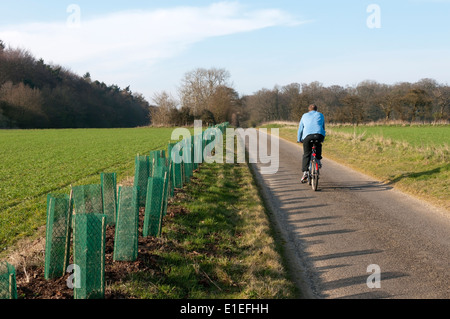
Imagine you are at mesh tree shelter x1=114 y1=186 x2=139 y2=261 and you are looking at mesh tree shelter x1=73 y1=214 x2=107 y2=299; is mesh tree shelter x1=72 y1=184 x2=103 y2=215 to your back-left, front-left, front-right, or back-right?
back-right

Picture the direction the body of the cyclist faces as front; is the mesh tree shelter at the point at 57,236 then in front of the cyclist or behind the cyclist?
behind

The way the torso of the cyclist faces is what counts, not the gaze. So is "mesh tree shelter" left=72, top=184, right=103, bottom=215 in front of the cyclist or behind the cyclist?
behind

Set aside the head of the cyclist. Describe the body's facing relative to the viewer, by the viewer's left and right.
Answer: facing away from the viewer

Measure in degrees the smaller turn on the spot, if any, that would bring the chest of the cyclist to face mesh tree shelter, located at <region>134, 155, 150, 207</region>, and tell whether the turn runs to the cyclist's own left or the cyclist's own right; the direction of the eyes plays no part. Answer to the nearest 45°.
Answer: approximately 135° to the cyclist's own left

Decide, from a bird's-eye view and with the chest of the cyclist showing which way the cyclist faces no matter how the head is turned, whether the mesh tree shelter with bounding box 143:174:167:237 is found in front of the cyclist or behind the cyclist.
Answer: behind

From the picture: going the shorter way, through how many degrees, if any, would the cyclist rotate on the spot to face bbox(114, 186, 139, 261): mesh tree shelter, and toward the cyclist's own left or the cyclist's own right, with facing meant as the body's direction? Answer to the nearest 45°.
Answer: approximately 180°

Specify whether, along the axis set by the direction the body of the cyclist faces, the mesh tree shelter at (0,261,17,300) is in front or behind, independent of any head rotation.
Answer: behind

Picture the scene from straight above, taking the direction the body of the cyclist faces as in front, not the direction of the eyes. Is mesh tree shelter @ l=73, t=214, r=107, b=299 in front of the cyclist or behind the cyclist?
behind
